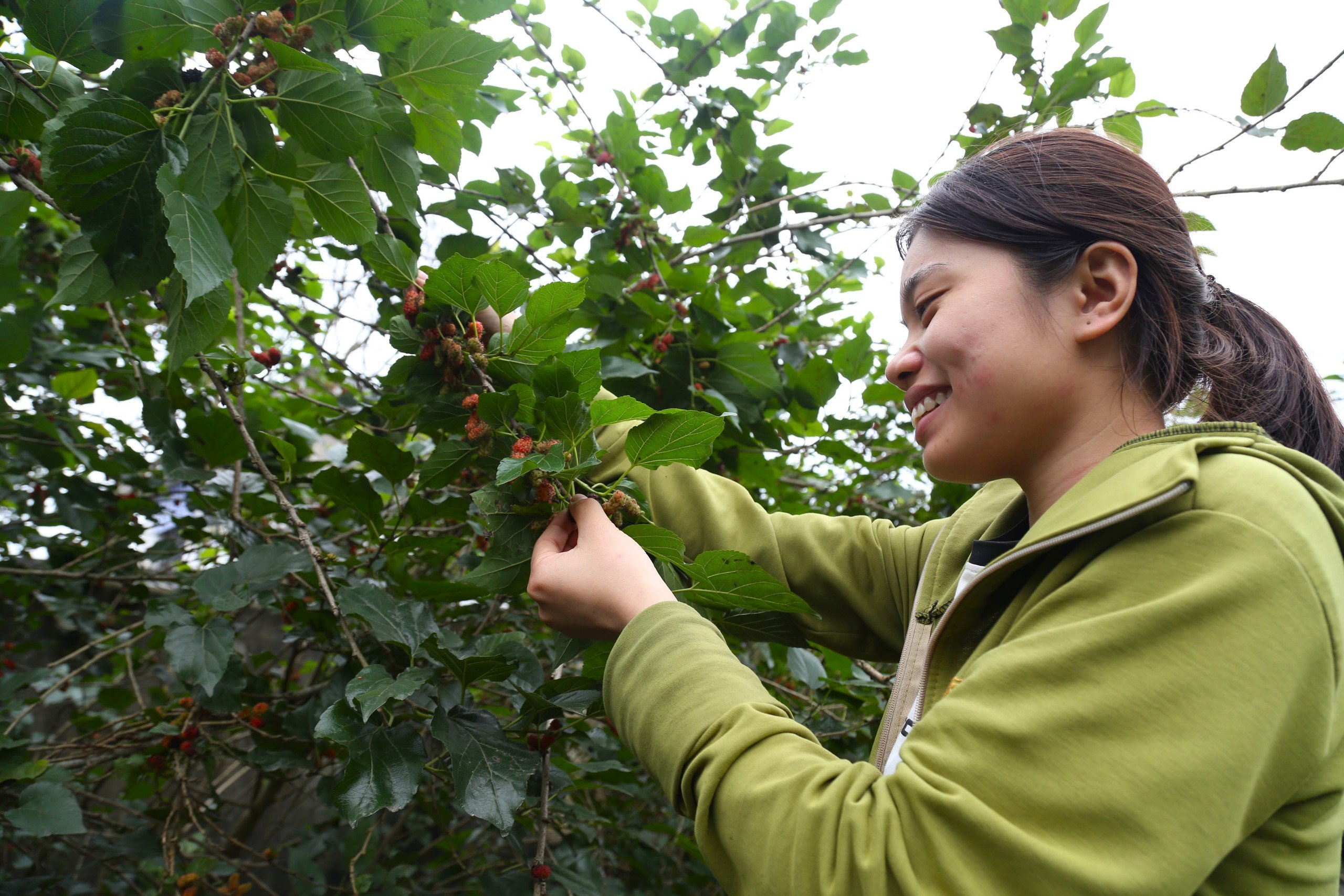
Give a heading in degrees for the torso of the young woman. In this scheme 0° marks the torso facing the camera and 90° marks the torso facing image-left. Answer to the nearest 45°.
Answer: approximately 90°

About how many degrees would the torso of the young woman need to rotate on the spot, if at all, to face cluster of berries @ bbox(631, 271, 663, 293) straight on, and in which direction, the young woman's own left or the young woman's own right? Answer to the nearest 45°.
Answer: approximately 45° to the young woman's own right

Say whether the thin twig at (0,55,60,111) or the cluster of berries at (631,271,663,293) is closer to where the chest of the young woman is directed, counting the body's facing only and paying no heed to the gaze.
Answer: the thin twig

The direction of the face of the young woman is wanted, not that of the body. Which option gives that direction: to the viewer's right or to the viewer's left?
to the viewer's left

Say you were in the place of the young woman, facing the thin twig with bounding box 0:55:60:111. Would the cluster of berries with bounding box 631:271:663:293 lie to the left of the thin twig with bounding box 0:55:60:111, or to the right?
right
